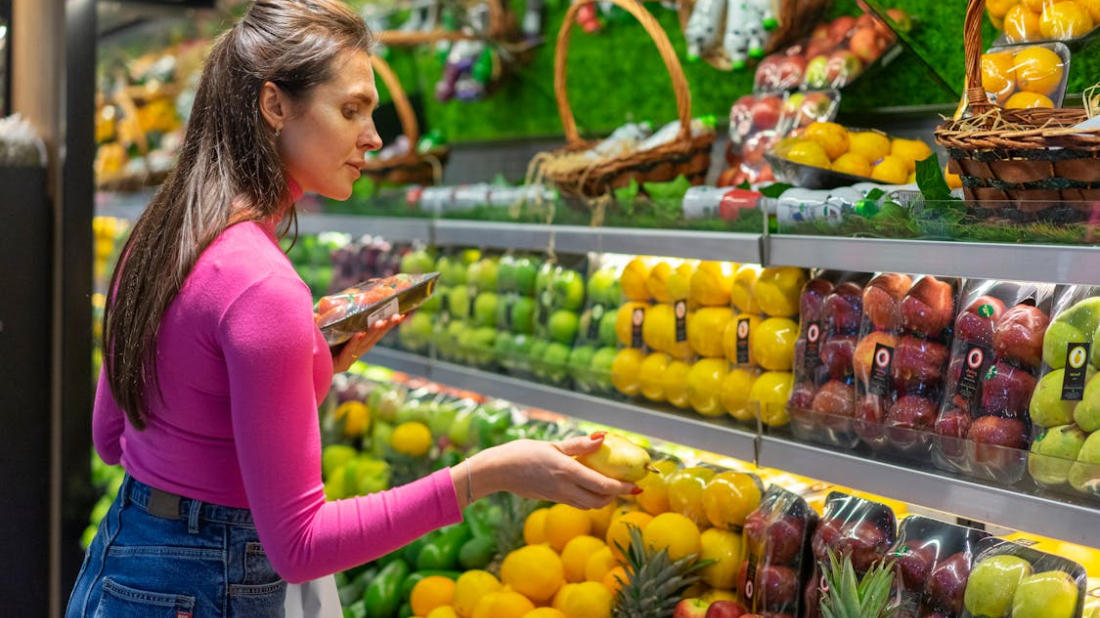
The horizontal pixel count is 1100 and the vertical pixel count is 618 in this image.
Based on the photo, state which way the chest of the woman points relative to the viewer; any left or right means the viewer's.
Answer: facing away from the viewer and to the right of the viewer

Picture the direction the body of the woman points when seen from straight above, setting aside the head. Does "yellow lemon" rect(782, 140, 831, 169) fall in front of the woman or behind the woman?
in front

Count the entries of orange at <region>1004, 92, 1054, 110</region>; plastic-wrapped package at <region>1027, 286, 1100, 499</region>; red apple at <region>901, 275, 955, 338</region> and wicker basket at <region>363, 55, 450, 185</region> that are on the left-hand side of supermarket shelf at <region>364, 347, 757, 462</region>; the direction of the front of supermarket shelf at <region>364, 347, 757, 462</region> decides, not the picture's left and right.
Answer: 3

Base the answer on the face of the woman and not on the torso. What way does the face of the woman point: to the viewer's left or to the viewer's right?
to the viewer's right

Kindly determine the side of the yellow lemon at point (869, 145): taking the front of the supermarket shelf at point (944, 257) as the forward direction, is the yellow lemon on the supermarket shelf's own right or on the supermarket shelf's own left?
on the supermarket shelf's own right

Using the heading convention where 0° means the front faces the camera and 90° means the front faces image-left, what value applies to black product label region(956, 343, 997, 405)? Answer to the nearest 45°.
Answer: approximately 45°

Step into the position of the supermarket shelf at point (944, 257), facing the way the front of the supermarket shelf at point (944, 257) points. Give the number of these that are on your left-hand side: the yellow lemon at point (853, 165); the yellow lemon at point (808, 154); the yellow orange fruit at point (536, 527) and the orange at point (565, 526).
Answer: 0

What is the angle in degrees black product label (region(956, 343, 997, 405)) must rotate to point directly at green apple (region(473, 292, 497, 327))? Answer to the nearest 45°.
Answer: approximately 90° to its right

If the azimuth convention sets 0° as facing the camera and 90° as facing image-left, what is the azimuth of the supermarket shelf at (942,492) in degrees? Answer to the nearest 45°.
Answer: approximately 45°

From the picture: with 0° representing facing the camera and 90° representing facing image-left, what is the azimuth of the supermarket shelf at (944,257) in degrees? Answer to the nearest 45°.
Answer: approximately 45°

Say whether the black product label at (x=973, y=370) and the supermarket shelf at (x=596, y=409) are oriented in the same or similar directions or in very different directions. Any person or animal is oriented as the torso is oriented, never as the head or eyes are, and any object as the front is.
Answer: same or similar directions

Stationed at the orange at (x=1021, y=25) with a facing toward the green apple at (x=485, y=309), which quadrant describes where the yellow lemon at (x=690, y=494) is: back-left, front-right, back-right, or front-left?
front-left

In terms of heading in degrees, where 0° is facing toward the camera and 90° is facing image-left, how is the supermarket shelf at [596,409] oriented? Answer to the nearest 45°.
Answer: approximately 45°
